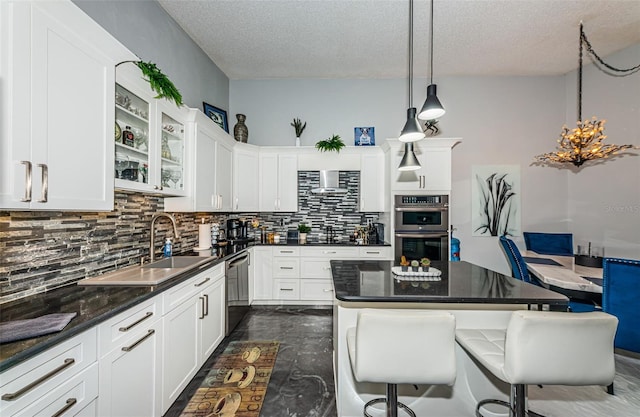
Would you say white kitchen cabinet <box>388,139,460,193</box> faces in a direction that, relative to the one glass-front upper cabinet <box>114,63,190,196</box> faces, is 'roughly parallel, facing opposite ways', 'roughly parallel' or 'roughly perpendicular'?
roughly perpendicular

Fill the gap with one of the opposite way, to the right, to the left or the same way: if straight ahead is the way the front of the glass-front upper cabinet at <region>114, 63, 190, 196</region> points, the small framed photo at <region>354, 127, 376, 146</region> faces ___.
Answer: to the right

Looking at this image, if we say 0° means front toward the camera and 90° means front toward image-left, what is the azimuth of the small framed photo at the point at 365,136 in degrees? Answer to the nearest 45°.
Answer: approximately 0°

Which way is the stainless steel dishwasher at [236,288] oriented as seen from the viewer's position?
to the viewer's right

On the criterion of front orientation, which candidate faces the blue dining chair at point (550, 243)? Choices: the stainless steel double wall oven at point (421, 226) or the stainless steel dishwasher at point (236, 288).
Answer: the stainless steel dishwasher

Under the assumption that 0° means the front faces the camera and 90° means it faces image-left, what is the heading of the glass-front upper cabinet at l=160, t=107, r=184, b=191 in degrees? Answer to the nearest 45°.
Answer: approximately 315°

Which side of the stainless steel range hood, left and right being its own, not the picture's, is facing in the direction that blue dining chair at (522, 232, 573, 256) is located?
left

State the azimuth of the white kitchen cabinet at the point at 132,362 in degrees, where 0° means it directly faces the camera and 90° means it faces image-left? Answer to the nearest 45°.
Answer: approximately 315°

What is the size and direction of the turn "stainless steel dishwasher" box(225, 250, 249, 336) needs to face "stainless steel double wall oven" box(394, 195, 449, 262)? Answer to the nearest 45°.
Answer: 0° — it already faces it
